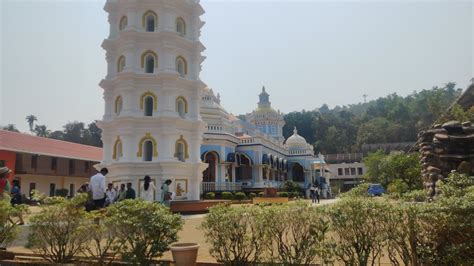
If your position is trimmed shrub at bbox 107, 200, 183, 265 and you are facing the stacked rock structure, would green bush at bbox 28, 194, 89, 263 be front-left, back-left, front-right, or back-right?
back-left

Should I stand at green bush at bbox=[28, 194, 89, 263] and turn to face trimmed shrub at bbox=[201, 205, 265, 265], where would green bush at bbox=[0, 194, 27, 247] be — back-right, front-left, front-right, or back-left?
back-left

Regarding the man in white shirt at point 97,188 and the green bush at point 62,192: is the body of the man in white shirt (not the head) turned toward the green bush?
no

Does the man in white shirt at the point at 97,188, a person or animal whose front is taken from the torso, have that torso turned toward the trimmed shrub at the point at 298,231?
no

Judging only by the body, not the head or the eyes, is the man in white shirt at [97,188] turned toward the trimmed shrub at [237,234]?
no
